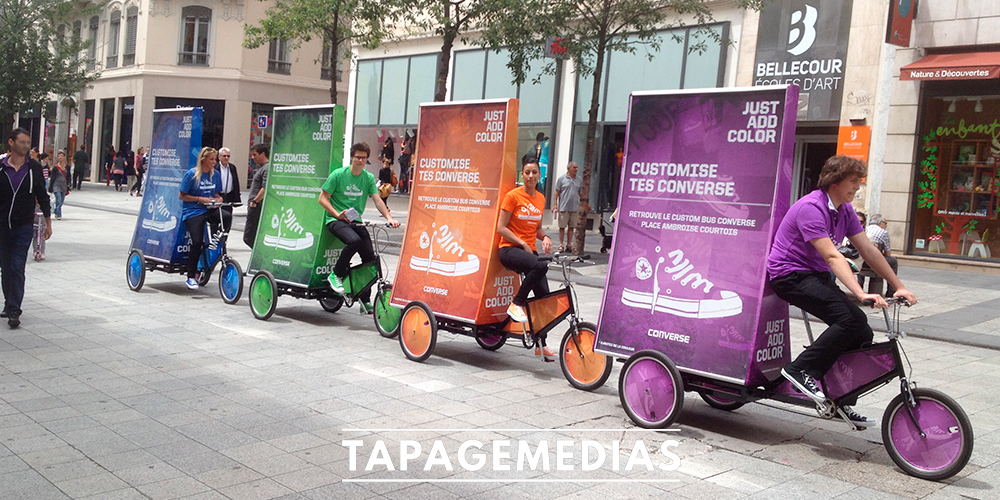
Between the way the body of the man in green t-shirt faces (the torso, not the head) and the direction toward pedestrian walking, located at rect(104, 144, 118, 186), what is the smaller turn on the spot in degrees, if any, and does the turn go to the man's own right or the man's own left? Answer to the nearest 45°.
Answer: approximately 135° to the man's own left

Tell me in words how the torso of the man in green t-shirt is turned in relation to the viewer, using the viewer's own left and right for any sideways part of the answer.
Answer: facing the viewer and to the right of the viewer

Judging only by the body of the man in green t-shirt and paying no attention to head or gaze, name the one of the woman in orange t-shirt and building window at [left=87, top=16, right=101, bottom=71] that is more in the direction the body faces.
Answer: the woman in orange t-shirt

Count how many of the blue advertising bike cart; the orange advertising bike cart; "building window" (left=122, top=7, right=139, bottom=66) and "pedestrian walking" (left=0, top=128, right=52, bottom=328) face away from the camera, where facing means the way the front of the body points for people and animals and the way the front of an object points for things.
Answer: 0

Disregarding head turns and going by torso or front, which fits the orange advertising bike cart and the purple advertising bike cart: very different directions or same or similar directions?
same or similar directions

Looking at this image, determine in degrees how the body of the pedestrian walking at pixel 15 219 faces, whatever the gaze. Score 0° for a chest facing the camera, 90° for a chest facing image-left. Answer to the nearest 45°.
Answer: approximately 0°

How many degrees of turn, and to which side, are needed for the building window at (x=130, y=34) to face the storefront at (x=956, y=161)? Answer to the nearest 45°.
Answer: approximately 90° to its left

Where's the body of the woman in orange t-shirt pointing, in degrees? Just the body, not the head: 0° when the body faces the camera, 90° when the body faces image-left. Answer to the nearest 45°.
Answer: approximately 315°

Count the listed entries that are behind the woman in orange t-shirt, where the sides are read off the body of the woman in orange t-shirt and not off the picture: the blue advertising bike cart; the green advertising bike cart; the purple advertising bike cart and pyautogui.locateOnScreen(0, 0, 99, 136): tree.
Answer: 3

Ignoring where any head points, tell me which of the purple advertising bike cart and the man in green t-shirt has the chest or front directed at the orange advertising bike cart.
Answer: the man in green t-shirt

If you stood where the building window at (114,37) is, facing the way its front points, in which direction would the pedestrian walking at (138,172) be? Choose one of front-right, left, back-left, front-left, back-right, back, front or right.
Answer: front-left

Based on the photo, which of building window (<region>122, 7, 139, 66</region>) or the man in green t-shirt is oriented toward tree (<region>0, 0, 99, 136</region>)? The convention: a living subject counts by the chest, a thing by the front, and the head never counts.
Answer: the building window

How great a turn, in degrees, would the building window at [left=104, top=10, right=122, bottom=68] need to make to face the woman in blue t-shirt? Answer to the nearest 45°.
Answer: approximately 45° to its left

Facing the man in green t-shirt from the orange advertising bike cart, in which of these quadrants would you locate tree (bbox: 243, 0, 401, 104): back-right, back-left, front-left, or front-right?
front-right

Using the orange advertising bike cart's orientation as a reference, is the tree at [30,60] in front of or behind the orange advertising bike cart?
behind

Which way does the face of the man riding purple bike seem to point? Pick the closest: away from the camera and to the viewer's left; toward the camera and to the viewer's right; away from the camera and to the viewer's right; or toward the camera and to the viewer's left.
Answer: toward the camera and to the viewer's right

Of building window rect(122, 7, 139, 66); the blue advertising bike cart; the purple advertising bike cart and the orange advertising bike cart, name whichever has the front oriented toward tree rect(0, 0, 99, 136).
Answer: the building window
